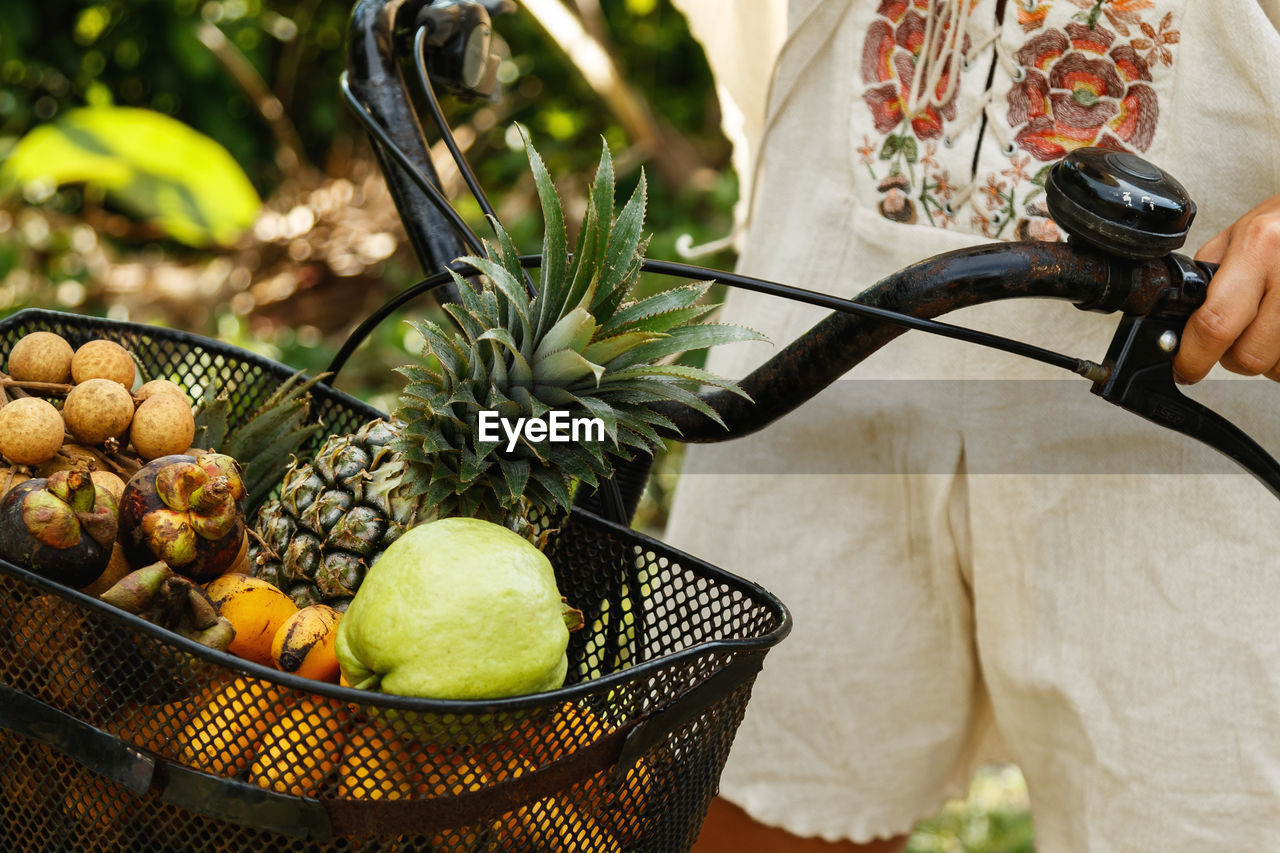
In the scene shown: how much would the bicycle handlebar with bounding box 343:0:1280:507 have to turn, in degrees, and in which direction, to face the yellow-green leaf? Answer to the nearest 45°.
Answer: approximately 90° to its right

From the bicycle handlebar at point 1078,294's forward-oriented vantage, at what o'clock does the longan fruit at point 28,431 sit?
The longan fruit is roughly at 1 o'clock from the bicycle handlebar.

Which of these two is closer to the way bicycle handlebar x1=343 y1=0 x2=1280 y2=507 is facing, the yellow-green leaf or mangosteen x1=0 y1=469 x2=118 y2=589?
the mangosteen

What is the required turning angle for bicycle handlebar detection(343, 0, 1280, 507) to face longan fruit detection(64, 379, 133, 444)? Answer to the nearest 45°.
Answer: approximately 45° to its right

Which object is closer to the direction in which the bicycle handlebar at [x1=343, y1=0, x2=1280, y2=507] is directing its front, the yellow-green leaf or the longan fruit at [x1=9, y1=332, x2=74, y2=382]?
the longan fruit

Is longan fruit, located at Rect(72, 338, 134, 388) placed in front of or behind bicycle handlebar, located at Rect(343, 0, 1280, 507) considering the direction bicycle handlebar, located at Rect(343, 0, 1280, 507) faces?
in front

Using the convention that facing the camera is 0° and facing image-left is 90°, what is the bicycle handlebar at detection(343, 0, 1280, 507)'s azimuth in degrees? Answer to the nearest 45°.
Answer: approximately 45°

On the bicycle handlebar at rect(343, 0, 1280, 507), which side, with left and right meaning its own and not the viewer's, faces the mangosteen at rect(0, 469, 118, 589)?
front
